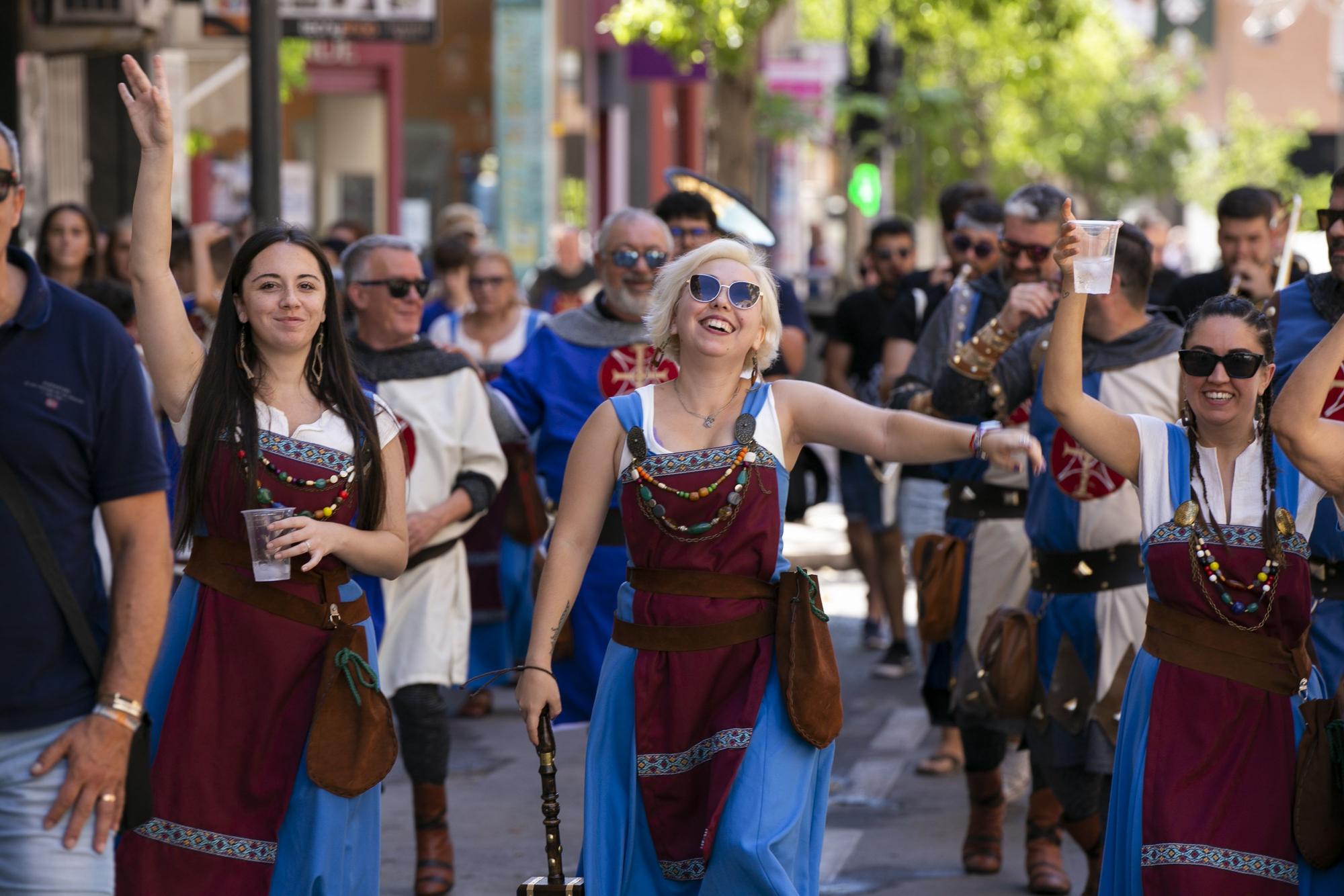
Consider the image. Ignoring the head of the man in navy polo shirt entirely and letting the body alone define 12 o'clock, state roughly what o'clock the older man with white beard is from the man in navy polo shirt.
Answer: The older man with white beard is roughly at 7 o'clock from the man in navy polo shirt.

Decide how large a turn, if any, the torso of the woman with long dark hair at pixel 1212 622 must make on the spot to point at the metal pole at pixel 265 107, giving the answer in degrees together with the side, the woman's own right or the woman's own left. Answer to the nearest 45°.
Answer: approximately 135° to the woman's own right

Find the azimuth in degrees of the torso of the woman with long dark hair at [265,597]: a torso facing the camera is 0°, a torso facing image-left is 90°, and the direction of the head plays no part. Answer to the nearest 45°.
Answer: approximately 0°

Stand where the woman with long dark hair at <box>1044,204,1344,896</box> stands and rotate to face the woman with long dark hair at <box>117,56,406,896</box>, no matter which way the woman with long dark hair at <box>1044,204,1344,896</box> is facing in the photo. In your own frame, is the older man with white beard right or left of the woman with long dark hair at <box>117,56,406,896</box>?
right

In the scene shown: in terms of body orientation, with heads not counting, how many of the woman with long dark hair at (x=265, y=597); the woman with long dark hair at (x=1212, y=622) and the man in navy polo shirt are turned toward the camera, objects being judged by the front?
3

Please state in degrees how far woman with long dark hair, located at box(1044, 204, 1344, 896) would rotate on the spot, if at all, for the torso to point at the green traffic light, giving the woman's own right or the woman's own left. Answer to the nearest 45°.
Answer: approximately 180°

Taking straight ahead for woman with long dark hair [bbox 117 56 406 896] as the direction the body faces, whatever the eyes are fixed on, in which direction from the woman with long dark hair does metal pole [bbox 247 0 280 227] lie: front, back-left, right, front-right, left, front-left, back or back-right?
back

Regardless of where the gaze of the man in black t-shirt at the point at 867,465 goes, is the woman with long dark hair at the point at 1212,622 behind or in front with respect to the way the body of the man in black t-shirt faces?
in front

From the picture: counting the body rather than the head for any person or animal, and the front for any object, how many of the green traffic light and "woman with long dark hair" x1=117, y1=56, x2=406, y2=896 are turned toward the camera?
2

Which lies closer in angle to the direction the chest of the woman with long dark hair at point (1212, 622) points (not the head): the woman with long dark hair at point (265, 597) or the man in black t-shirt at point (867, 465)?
the woman with long dark hair

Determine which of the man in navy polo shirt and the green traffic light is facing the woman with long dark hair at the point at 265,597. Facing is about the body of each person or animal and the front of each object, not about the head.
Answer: the green traffic light
